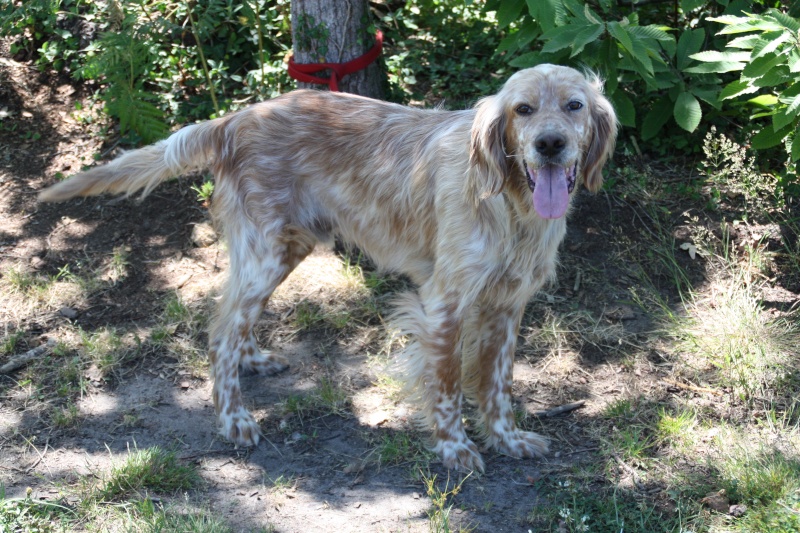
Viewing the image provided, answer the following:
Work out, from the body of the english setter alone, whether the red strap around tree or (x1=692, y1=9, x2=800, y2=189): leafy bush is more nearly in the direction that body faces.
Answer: the leafy bush

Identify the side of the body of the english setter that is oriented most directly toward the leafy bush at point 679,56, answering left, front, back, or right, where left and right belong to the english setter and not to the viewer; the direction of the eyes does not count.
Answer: left

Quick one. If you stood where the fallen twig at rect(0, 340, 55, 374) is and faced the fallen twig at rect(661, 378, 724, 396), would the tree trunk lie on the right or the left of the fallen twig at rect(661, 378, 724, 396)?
left

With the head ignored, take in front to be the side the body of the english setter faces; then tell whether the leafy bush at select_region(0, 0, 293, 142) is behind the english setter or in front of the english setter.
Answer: behind

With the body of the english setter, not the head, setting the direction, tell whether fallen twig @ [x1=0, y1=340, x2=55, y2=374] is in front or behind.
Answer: behind

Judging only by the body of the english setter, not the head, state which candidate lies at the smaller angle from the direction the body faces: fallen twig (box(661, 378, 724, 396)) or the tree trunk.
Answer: the fallen twig

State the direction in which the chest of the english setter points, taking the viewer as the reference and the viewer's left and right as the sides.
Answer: facing the viewer and to the right of the viewer

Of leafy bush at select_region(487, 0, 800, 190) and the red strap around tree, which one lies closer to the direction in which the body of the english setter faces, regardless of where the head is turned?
the leafy bush

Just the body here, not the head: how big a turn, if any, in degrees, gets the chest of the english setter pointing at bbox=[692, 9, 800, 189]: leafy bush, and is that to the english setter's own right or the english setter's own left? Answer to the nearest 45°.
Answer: approximately 45° to the english setter's own left

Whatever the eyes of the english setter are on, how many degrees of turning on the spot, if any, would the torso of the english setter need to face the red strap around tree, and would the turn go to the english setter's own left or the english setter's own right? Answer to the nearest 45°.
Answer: approximately 135° to the english setter's own left
